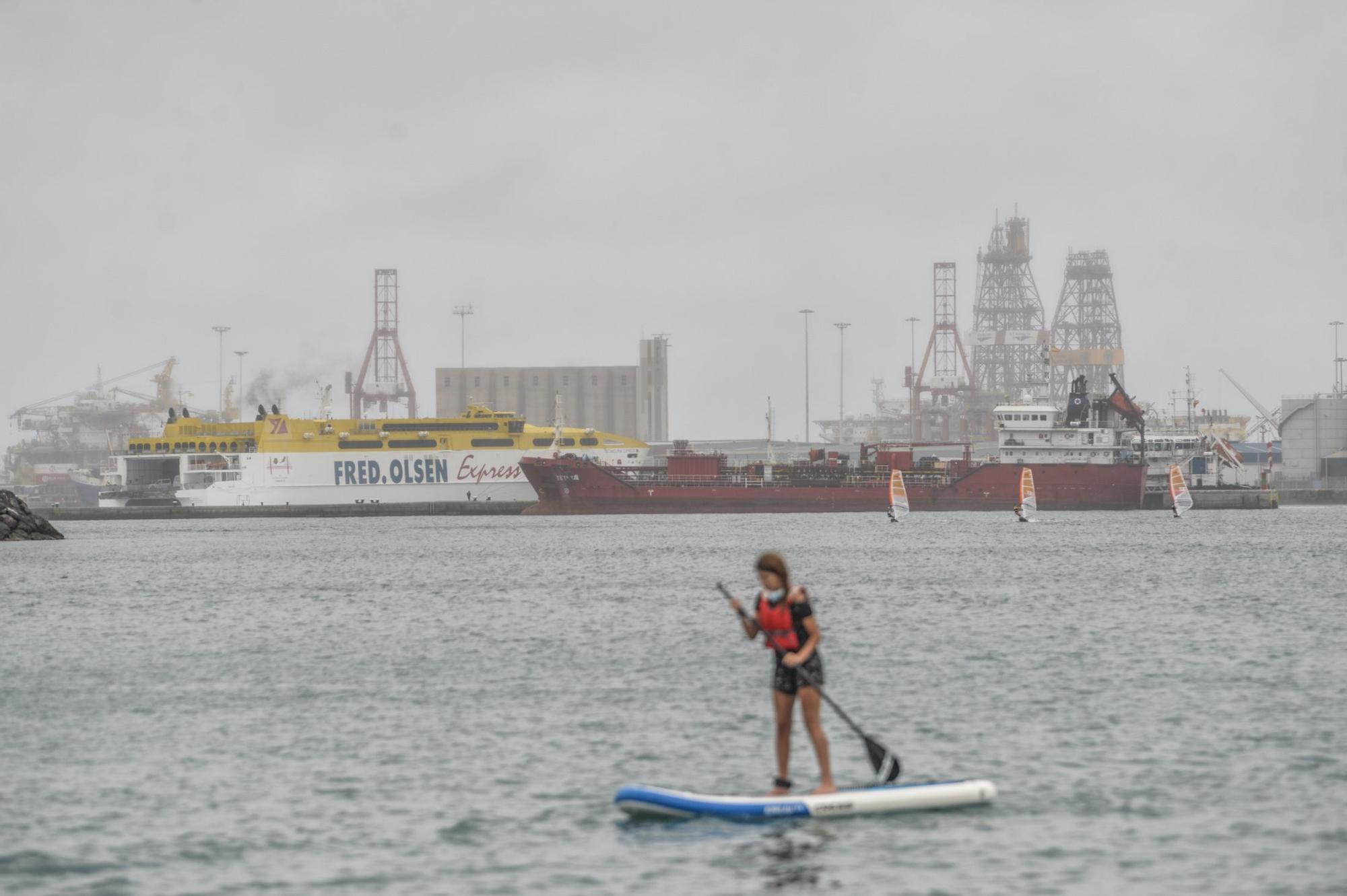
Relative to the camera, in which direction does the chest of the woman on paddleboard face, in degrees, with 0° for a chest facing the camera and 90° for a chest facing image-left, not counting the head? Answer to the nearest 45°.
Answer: approximately 45°

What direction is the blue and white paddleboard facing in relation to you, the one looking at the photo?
facing to the left of the viewer

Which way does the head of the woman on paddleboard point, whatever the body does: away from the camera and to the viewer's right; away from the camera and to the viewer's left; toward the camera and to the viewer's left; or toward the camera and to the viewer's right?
toward the camera and to the viewer's left
